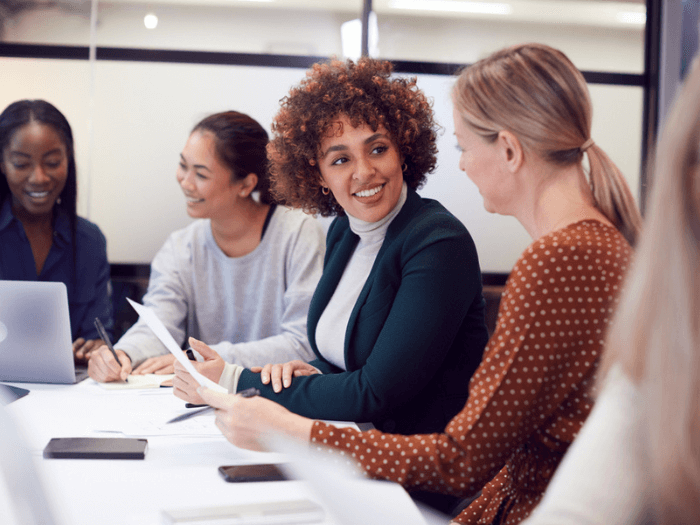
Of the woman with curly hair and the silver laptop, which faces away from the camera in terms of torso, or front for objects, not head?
the silver laptop

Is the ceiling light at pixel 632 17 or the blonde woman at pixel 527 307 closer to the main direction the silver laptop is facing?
the ceiling light

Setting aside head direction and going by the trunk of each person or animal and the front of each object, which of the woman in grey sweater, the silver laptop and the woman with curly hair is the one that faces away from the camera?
the silver laptop

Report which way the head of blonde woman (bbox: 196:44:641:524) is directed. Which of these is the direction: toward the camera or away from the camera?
away from the camera

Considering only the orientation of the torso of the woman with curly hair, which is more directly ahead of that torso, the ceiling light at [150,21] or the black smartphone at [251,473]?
the black smartphone

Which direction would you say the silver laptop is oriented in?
away from the camera

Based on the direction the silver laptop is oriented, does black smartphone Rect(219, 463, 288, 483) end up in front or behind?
behind

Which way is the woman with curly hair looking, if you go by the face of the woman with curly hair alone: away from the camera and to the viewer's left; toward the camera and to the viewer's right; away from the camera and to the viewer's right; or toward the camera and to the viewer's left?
toward the camera and to the viewer's right
